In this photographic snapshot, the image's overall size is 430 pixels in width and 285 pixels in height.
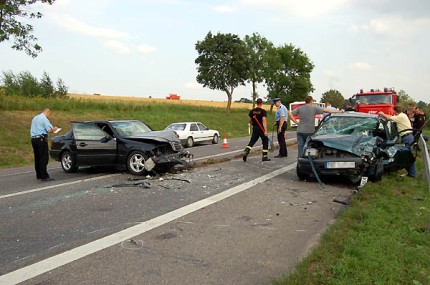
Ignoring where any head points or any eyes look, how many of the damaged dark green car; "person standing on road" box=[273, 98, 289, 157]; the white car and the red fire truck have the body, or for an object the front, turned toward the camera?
2

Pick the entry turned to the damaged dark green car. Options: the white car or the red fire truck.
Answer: the red fire truck

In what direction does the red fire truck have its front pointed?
toward the camera

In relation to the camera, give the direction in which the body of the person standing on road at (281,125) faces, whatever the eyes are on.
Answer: to the viewer's left

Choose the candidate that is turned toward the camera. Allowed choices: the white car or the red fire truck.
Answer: the red fire truck

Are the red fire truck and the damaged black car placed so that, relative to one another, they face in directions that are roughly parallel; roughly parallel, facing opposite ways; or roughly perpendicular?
roughly perpendicular

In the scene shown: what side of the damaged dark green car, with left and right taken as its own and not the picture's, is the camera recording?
front

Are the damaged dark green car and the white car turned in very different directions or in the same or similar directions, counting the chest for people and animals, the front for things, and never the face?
very different directions

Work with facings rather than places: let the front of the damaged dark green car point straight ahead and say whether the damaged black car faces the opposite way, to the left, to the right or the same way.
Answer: to the left

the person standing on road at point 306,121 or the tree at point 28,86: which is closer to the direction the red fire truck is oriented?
the person standing on road

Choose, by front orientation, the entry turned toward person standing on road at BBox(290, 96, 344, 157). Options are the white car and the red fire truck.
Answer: the red fire truck

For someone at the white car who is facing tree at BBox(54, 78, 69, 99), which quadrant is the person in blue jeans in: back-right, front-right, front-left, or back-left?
back-left

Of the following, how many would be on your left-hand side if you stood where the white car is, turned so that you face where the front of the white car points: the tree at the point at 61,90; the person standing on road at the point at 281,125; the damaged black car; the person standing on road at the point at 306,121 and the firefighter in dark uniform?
1

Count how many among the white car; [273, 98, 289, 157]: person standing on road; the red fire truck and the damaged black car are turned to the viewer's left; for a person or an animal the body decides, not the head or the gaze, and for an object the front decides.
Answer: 1

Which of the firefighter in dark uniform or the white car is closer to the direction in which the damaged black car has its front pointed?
the firefighter in dark uniform

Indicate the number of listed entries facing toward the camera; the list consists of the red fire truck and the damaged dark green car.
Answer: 2

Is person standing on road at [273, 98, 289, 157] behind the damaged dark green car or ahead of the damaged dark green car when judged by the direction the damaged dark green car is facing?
behind

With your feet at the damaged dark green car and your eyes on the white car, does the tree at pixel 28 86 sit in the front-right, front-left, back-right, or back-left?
front-left

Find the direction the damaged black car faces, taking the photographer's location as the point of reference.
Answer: facing the viewer and to the right of the viewer
